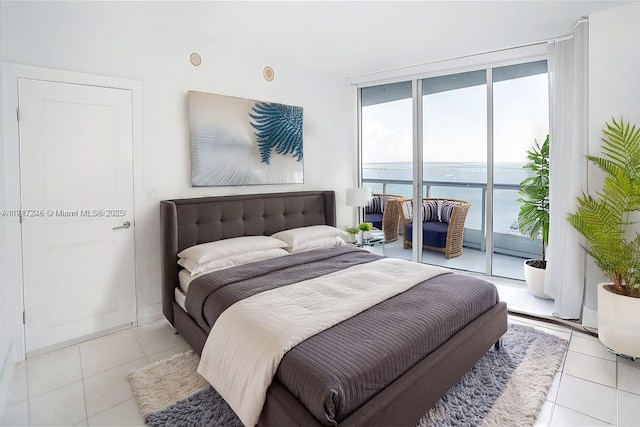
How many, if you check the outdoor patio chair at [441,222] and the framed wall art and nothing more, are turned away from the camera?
0

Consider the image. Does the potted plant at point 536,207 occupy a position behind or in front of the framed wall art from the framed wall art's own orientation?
in front

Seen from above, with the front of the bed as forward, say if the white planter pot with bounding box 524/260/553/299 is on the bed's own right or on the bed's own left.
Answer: on the bed's own left

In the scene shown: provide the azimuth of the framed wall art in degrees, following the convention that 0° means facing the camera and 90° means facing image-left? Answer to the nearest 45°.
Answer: approximately 315°

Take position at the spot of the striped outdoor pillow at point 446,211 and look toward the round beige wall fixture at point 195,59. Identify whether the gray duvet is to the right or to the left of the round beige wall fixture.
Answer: left

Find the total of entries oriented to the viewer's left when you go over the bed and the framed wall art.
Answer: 0

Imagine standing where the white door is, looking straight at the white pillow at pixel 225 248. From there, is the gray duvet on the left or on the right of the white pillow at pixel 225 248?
right

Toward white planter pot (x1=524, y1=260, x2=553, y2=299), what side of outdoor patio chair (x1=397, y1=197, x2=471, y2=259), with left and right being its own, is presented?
left

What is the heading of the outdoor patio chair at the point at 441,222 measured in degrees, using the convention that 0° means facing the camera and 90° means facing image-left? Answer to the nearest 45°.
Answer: approximately 45°

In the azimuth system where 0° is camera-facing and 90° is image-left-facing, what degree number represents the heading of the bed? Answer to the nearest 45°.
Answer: approximately 315°

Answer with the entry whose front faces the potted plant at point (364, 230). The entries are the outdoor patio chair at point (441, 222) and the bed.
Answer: the outdoor patio chair

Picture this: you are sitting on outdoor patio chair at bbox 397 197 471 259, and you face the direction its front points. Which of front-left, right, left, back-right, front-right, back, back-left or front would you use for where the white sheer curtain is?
left

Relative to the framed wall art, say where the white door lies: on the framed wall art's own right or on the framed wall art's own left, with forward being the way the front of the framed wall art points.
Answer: on the framed wall art's own right

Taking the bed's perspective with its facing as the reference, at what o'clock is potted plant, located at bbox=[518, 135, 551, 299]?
The potted plant is roughly at 9 o'clock from the bed.
